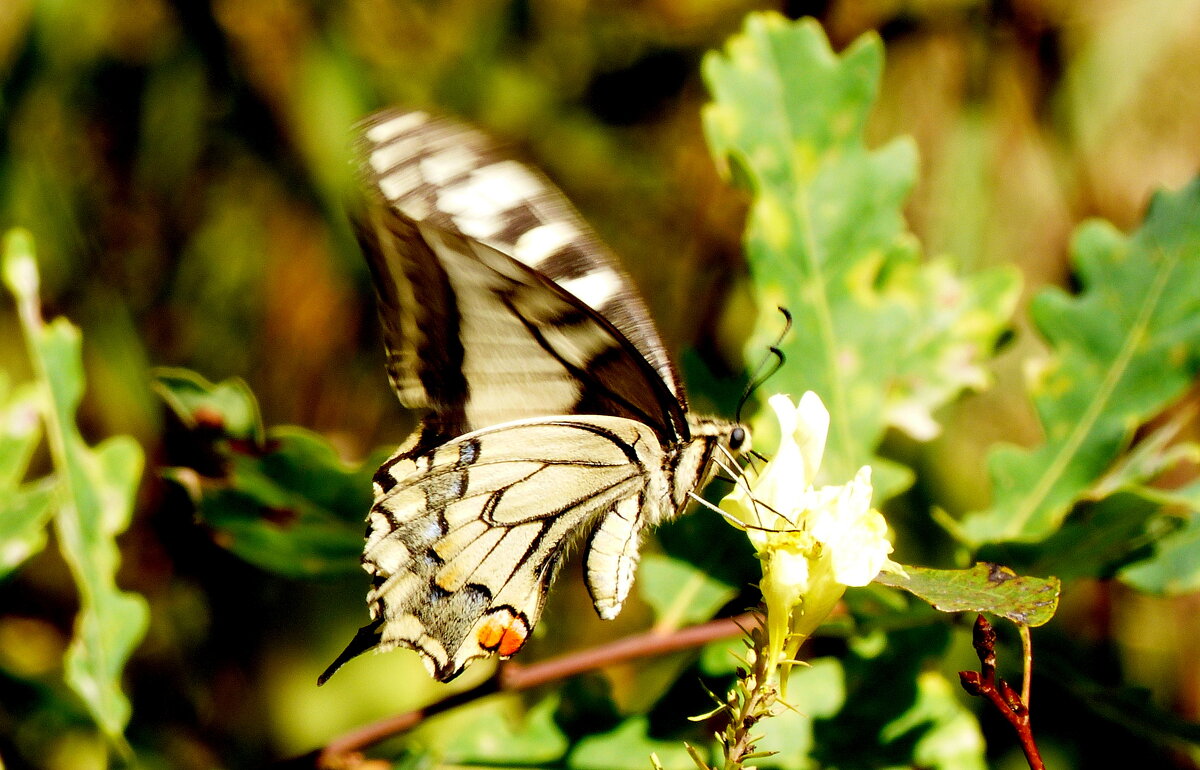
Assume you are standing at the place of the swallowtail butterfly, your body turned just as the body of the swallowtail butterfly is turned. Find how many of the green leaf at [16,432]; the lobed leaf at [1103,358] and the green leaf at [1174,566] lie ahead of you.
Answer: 2

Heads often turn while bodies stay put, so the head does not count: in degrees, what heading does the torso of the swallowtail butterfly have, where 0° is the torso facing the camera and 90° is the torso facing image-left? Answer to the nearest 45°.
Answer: approximately 270°

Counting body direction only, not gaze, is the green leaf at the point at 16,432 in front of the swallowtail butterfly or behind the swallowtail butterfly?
behind

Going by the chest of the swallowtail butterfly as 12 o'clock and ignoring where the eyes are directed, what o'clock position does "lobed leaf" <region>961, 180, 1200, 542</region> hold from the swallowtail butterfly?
The lobed leaf is roughly at 12 o'clock from the swallowtail butterfly.
